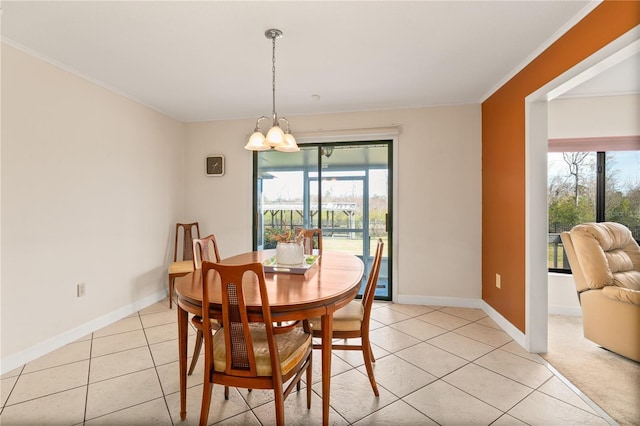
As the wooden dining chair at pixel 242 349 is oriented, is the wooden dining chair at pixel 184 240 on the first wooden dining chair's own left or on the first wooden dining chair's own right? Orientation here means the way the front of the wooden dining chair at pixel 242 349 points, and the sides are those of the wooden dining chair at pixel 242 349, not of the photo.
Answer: on the first wooden dining chair's own left

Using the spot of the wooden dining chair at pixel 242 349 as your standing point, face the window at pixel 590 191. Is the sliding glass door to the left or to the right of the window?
left

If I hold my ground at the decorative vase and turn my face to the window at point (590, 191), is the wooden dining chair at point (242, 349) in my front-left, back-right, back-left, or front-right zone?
back-right

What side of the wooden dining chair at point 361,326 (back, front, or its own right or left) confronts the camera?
left

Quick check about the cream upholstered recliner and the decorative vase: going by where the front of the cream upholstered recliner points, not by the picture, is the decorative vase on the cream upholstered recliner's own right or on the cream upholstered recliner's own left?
on the cream upholstered recliner's own right

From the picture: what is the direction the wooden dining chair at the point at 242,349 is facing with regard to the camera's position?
facing away from the viewer and to the right of the viewer

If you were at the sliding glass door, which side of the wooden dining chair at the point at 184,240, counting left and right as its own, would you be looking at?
left

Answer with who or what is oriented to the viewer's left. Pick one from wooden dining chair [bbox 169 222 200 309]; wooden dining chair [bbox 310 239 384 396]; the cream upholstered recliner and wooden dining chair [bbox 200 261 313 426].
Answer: wooden dining chair [bbox 310 239 384 396]
